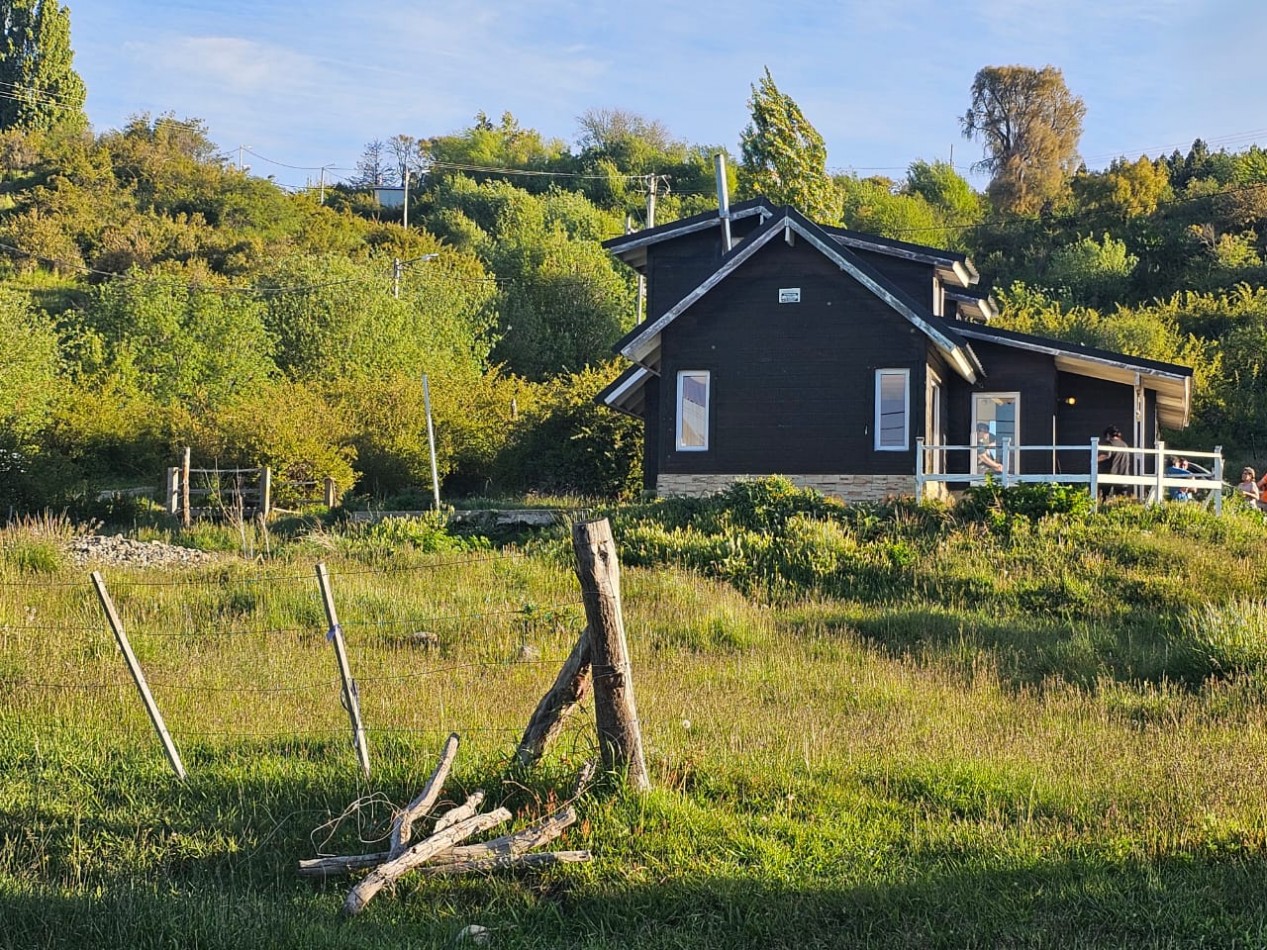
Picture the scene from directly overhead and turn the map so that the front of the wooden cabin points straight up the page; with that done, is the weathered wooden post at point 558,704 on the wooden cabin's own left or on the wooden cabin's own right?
on the wooden cabin's own right

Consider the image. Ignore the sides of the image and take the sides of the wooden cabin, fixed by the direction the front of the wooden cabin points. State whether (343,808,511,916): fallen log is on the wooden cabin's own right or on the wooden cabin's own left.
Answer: on the wooden cabin's own right
